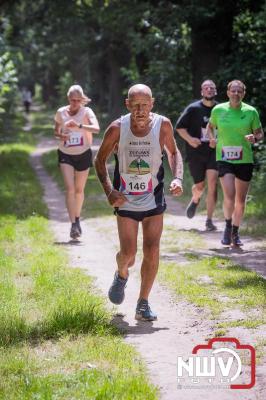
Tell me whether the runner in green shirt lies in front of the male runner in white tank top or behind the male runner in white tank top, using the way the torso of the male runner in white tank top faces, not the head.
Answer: behind

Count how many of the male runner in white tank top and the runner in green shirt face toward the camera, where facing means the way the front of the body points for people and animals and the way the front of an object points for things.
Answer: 2

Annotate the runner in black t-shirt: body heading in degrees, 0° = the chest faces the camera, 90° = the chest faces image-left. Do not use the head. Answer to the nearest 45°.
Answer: approximately 315°

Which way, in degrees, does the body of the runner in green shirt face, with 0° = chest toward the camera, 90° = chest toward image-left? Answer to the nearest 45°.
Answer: approximately 0°

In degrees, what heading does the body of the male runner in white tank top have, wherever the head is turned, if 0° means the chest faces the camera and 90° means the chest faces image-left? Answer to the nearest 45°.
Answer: approximately 0°
